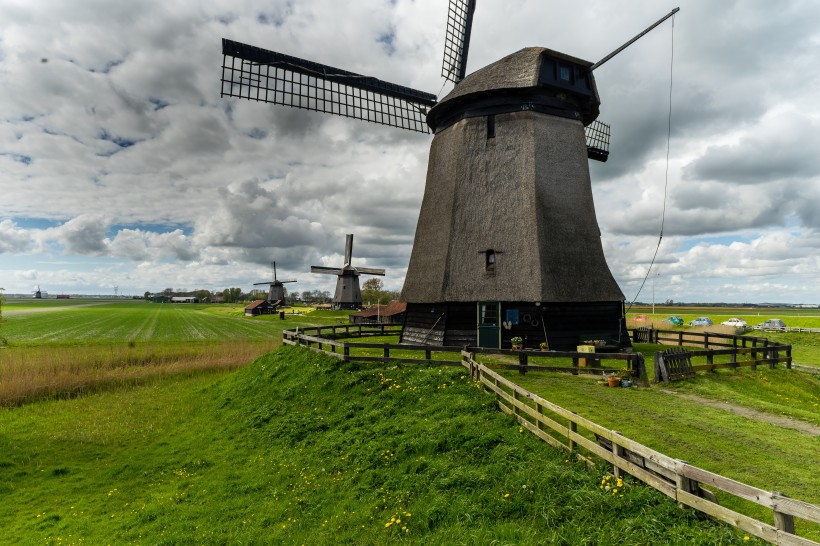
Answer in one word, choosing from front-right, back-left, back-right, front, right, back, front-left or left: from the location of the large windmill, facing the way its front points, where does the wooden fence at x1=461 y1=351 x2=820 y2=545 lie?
back-left

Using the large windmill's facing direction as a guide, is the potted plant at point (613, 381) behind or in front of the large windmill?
behind

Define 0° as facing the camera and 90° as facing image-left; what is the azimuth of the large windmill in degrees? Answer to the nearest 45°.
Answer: approximately 135°
